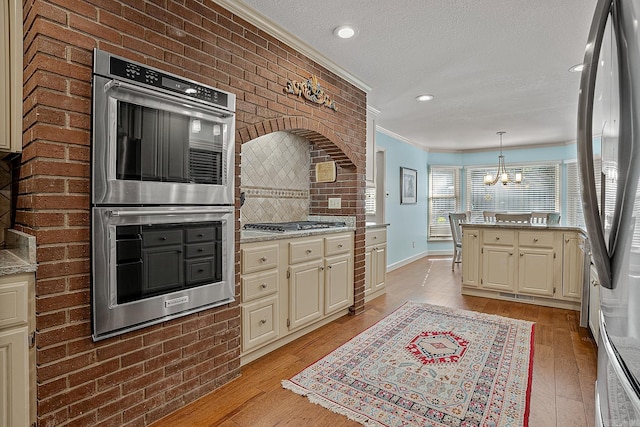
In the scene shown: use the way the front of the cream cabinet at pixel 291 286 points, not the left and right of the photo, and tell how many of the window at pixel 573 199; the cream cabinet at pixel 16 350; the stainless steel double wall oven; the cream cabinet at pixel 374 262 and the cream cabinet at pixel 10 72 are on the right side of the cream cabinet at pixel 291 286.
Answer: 3

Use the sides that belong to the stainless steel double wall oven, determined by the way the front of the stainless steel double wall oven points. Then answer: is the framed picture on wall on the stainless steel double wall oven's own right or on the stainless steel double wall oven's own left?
on the stainless steel double wall oven's own left

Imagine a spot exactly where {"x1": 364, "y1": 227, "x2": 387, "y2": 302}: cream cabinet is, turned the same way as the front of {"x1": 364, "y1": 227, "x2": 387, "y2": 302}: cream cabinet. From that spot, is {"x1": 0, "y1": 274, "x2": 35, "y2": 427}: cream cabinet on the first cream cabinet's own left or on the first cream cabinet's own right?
on the first cream cabinet's own right

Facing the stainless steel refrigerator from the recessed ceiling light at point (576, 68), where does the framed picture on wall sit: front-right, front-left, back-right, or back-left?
back-right

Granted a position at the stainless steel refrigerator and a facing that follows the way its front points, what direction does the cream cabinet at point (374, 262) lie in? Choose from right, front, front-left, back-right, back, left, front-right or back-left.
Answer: front-right

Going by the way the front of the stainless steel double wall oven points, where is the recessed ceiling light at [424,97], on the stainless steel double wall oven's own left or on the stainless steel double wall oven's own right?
on the stainless steel double wall oven's own left

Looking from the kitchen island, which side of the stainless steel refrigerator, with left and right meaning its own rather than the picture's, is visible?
right

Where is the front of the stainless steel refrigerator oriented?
to the viewer's left

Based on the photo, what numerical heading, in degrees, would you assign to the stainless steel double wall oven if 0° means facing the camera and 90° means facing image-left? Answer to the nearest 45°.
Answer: approximately 315°

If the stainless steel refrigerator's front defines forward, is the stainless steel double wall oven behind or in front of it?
in front

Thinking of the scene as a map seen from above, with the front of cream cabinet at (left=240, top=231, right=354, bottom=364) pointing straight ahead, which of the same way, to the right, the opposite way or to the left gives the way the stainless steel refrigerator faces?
the opposite way

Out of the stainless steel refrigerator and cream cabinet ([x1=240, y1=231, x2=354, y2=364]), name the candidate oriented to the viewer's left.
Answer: the stainless steel refrigerator

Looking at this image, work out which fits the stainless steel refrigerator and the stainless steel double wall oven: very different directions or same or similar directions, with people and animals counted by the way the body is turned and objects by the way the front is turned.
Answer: very different directions
